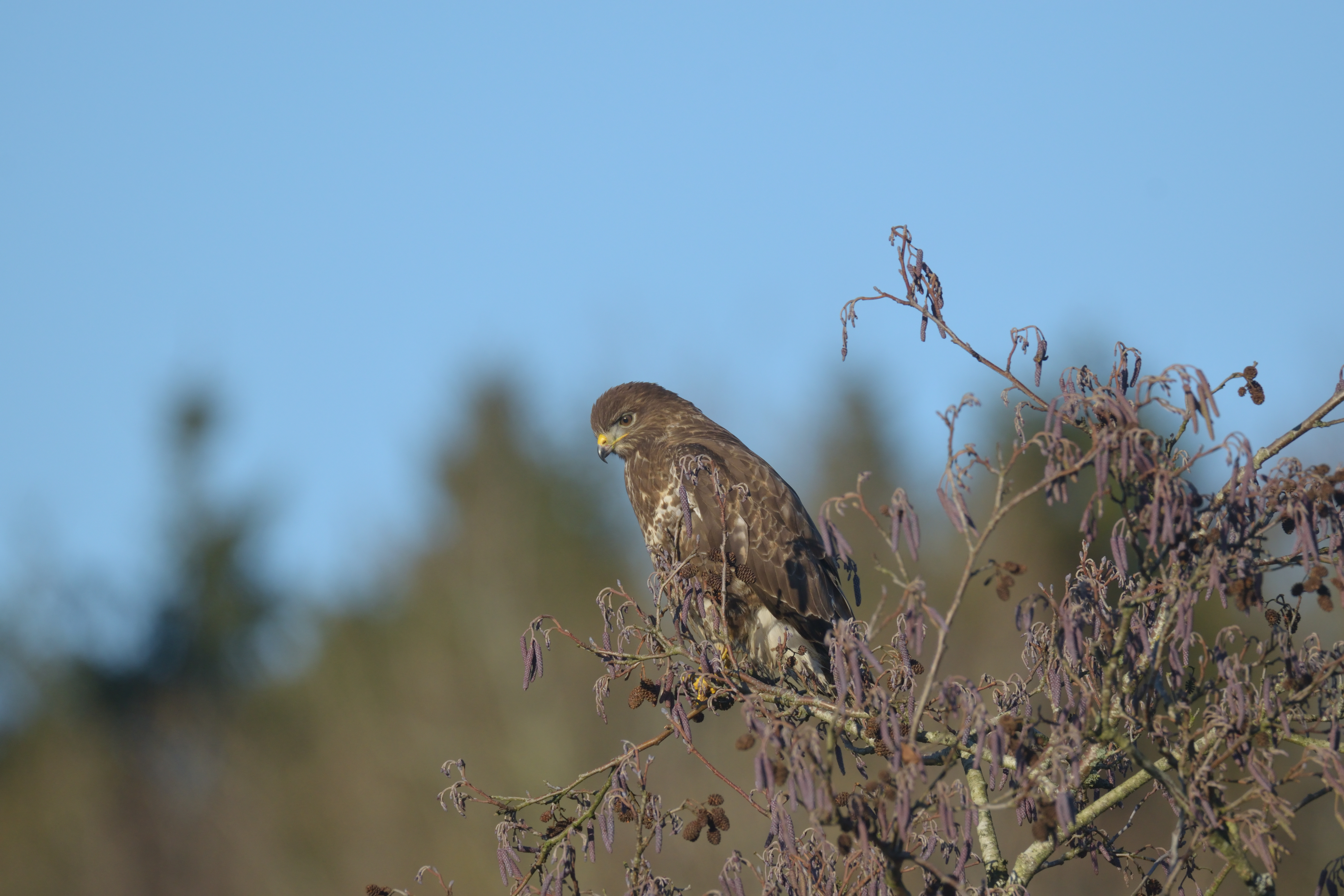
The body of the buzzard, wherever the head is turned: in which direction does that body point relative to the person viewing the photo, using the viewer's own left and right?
facing to the left of the viewer
